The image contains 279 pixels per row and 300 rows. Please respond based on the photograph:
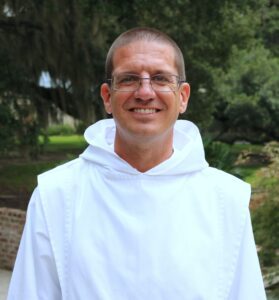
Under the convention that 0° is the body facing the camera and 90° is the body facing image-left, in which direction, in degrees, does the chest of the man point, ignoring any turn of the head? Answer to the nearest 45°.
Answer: approximately 0°

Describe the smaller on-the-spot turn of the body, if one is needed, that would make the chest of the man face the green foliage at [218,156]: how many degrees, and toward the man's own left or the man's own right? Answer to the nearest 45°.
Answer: approximately 180°

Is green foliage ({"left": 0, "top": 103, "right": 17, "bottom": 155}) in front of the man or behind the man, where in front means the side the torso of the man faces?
behind

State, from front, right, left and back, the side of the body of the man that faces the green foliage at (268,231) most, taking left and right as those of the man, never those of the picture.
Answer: back

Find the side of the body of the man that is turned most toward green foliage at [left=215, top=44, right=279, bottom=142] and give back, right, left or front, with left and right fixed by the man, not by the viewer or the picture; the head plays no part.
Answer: back

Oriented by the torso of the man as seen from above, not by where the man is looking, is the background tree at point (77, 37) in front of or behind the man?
behind
